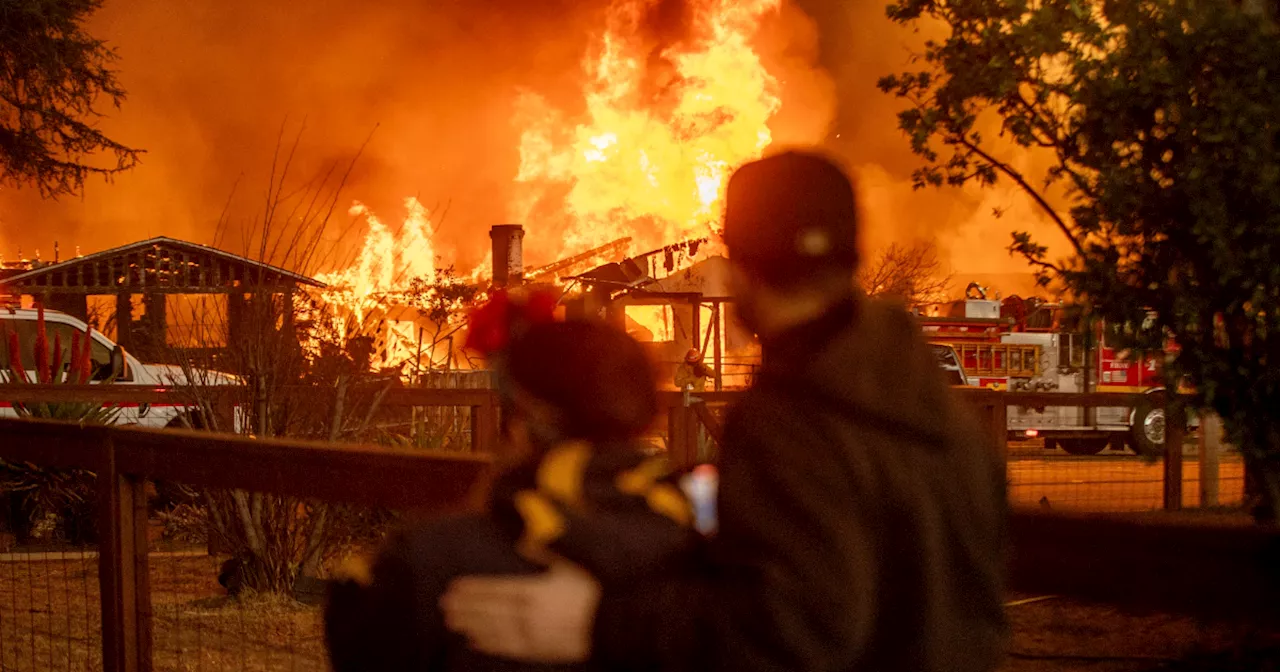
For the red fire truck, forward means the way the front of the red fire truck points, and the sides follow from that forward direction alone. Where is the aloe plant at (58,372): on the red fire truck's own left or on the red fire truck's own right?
on the red fire truck's own right

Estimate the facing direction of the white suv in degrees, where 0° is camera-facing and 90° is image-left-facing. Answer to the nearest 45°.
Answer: approximately 270°

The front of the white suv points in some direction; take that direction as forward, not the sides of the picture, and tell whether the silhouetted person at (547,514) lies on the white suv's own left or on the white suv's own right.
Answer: on the white suv's own right

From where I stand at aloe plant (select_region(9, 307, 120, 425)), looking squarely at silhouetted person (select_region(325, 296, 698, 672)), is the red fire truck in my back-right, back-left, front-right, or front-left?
back-left

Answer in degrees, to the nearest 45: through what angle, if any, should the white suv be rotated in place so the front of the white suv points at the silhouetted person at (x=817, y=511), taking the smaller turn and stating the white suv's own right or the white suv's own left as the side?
approximately 90° to the white suv's own right

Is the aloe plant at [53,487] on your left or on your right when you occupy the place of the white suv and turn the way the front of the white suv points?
on your right

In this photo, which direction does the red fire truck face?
to the viewer's right

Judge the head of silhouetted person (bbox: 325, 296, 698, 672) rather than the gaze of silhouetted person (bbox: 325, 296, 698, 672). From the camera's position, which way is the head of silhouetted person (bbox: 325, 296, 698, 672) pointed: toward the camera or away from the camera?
away from the camera
